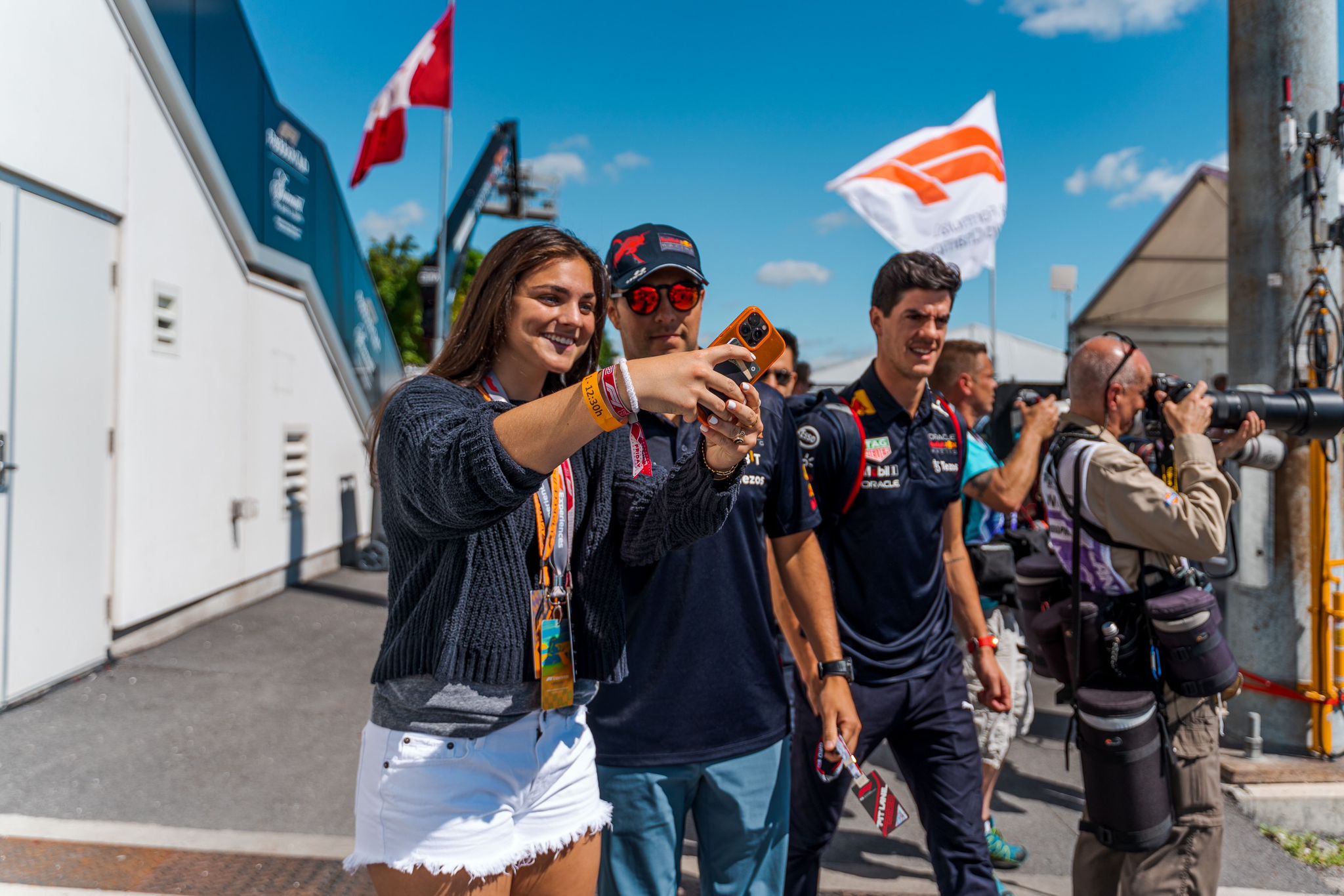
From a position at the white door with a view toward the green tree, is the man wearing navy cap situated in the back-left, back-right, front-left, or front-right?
back-right

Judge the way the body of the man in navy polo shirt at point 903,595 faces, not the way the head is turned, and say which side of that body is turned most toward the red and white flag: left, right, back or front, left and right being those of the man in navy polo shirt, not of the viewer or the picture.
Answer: back

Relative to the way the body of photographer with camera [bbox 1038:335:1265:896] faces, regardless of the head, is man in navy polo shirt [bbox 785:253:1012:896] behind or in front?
behind

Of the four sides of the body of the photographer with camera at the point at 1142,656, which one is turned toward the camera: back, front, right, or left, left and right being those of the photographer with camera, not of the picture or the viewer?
right

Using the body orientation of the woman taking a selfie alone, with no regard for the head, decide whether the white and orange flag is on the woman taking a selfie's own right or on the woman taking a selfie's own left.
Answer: on the woman taking a selfie's own left

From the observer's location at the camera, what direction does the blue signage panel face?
facing to the right of the viewer

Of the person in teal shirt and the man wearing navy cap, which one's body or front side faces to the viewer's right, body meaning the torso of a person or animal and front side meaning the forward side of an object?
the person in teal shirt

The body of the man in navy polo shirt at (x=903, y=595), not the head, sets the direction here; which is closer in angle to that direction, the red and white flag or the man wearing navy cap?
the man wearing navy cap

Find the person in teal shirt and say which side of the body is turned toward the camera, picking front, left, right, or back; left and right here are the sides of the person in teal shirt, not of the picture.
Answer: right
